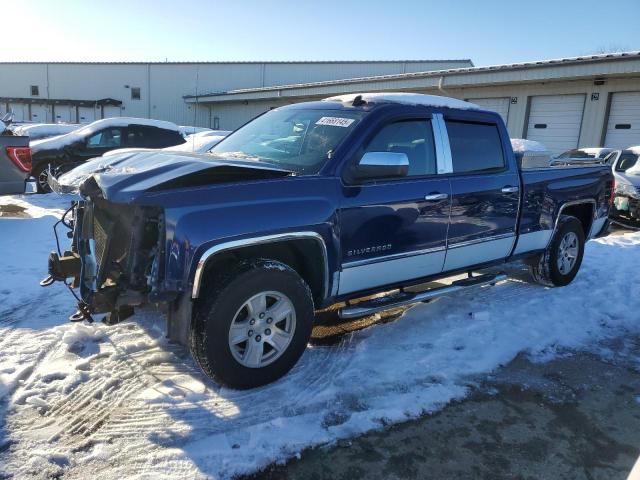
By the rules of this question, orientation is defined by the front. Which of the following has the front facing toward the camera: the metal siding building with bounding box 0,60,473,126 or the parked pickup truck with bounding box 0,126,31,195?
the metal siding building

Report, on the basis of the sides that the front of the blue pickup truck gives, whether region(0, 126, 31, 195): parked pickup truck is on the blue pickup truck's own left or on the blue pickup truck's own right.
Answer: on the blue pickup truck's own right

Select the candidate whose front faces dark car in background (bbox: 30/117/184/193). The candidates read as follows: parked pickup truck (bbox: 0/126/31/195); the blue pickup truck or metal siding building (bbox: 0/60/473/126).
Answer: the metal siding building

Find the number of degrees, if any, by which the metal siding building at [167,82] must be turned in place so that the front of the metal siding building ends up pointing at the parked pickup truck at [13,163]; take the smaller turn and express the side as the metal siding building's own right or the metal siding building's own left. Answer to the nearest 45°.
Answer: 0° — it already faces it

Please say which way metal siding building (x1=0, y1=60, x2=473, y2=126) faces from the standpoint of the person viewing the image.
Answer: facing the viewer

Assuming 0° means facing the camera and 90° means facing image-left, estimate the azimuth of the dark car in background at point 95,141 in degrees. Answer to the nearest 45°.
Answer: approximately 45°

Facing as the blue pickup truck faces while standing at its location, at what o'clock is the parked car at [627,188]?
The parked car is roughly at 6 o'clock from the blue pickup truck.

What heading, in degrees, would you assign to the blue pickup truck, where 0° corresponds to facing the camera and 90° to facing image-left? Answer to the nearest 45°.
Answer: approximately 45°

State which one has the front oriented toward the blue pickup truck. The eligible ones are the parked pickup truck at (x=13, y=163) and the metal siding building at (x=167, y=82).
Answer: the metal siding building

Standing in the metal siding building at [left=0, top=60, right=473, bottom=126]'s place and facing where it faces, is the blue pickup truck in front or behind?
in front

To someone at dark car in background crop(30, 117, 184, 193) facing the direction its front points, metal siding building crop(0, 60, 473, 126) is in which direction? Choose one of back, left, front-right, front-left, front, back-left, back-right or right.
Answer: back-right

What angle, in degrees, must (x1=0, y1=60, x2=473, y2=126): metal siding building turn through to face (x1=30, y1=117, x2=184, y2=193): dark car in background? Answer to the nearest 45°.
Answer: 0° — it already faces it
